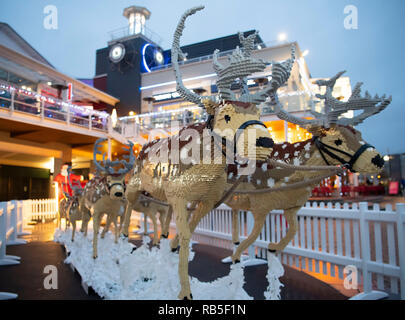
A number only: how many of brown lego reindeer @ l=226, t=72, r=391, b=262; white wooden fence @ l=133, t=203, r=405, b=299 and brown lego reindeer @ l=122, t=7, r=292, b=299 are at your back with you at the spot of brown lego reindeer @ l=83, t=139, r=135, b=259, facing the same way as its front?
0

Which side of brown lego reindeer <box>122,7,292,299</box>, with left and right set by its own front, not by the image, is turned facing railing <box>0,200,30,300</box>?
back

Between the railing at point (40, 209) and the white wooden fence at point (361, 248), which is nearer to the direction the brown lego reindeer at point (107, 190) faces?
the white wooden fence

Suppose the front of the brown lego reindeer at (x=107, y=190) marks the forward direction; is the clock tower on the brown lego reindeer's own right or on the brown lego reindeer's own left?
on the brown lego reindeer's own left

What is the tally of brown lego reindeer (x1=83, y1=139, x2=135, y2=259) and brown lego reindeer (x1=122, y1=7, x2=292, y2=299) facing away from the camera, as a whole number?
0

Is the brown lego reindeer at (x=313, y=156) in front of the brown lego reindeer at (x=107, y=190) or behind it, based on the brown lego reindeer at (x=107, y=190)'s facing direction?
in front

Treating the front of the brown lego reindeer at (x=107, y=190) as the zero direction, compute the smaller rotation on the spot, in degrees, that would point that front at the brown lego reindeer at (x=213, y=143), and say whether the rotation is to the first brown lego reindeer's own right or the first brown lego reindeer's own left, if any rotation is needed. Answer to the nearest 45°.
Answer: approximately 45° to the first brown lego reindeer's own right

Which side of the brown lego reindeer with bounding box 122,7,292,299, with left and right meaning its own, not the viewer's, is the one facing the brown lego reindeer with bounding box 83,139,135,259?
back

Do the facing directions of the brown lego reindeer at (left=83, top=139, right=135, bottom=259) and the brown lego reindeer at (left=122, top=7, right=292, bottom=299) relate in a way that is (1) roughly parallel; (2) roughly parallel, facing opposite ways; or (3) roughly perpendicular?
roughly parallel

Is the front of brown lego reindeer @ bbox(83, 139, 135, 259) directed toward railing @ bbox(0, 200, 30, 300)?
no

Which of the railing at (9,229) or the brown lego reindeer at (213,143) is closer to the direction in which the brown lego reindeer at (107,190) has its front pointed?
the brown lego reindeer

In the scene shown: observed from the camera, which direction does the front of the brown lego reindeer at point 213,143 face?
facing the viewer and to the right of the viewer
